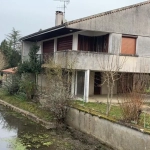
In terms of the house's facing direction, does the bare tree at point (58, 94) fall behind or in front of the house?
in front

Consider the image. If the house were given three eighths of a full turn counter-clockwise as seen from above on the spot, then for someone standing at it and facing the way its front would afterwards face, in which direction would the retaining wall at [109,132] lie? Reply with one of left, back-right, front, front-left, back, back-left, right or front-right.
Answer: right

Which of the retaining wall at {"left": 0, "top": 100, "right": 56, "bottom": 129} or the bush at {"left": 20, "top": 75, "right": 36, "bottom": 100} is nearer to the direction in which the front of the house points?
the retaining wall

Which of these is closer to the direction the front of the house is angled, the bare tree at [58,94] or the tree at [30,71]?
the bare tree

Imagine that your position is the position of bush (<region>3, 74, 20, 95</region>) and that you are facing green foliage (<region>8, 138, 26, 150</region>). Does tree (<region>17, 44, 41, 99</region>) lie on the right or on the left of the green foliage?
left

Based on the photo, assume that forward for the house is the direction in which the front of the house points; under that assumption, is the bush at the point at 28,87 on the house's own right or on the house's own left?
on the house's own right

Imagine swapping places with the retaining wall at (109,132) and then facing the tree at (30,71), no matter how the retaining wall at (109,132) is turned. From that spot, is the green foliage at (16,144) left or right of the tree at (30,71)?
left

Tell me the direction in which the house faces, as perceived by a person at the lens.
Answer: facing the viewer and to the left of the viewer

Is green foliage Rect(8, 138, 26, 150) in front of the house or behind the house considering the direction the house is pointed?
in front

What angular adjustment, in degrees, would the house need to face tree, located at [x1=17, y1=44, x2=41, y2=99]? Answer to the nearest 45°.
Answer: approximately 90° to its right

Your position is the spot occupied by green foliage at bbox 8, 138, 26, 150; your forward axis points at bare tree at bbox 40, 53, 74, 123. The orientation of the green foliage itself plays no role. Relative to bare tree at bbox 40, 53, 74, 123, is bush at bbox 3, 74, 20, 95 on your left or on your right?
left

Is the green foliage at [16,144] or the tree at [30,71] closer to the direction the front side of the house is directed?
the green foliage

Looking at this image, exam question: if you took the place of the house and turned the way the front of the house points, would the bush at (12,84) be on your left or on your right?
on your right
